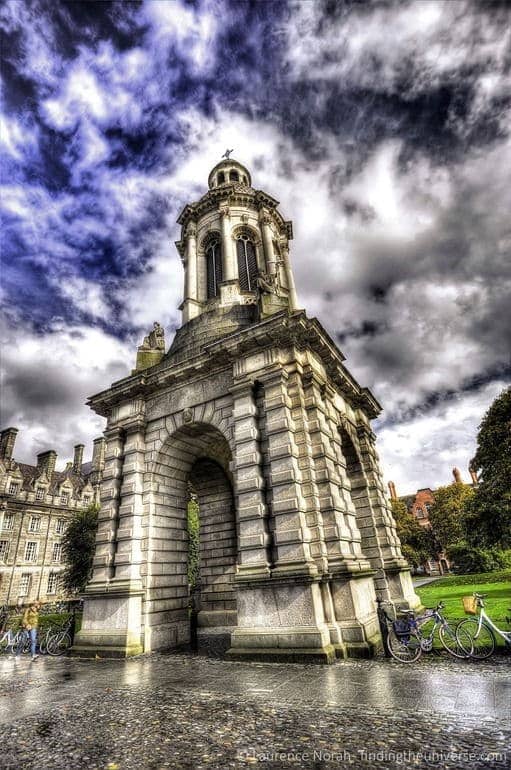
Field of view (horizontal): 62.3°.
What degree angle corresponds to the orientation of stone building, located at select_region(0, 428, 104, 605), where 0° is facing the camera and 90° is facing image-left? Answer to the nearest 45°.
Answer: approximately 315°

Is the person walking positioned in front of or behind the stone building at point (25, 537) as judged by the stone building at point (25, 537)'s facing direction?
in front

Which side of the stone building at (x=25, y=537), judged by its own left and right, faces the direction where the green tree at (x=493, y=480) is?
front

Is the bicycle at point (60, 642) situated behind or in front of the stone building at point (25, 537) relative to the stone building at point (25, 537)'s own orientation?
in front

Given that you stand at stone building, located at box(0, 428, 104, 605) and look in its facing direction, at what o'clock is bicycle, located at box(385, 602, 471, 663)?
The bicycle is roughly at 1 o'clock from the stone building.

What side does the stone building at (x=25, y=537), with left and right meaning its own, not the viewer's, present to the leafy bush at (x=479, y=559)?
front
